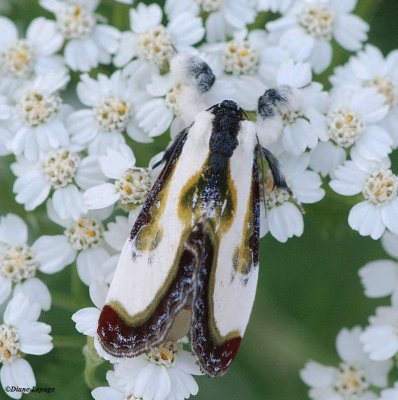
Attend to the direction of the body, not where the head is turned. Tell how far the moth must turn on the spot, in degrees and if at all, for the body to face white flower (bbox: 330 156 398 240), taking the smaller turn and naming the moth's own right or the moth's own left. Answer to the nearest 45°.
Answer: approximately 45° to the moth's own right

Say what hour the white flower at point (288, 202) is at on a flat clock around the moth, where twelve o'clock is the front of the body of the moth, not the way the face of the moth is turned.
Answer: The white flower is roughly at 1 o'clock from the moth.

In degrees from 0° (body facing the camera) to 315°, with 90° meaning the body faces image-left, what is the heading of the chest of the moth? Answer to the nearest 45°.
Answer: approximately 180°

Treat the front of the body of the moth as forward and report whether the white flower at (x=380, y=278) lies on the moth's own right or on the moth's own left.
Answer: on the moth's own right

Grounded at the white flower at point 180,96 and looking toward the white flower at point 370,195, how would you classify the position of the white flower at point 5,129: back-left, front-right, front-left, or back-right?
back-right

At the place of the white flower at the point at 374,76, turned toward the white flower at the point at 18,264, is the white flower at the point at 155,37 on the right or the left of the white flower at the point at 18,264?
right

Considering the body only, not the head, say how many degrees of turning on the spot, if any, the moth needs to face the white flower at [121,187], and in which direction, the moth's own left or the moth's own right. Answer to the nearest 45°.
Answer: approximately 45° to the moth's own left

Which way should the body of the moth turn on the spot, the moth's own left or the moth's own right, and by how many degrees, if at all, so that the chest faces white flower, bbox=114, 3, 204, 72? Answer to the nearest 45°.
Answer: approximately 45° to the moth's own left

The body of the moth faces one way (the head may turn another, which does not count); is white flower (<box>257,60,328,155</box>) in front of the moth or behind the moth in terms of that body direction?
in front

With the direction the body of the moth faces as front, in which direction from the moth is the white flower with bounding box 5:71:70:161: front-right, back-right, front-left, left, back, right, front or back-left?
front-left

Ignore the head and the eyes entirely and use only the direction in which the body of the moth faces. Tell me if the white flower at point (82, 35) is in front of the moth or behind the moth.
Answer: in front
